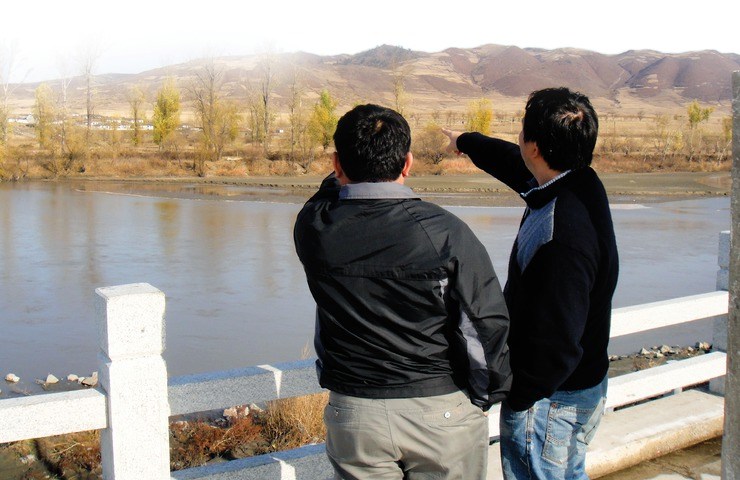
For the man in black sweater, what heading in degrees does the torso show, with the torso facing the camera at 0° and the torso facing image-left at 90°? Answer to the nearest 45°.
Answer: approximately 135°

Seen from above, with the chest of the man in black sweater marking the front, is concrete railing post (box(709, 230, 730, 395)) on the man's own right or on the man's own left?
on the man's own right

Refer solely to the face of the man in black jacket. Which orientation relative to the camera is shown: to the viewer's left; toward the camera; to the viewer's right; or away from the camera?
away from the camera

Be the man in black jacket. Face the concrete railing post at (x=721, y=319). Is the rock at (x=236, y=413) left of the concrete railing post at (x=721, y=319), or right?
left

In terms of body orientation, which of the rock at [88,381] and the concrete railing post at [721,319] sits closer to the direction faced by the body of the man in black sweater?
the rock

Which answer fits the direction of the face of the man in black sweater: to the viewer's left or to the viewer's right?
to the viewer's left
